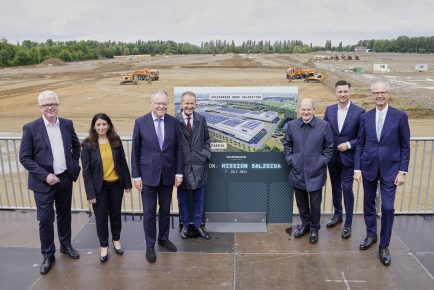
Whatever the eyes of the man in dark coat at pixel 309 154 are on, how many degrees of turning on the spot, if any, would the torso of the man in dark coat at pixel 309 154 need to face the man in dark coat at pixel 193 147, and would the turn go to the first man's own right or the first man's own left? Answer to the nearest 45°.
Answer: approximately 90° to the first man's own right

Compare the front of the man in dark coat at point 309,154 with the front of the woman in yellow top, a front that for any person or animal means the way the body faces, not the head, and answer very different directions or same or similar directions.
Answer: same or similar directions

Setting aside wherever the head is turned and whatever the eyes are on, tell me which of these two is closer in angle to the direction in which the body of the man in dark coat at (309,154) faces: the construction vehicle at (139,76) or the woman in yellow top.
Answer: the woman in yellow top

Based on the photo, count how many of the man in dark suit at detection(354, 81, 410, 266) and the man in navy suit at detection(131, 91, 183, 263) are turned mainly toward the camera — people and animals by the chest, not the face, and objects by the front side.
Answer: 2

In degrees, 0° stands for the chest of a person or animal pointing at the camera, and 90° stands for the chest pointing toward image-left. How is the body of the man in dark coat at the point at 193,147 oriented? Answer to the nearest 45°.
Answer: approximately 0°

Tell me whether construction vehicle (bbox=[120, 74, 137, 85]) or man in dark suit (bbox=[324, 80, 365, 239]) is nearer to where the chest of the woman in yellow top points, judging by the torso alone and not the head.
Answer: the man in dark suit

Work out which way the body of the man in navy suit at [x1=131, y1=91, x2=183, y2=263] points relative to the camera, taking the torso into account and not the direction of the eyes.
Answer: toward the camera

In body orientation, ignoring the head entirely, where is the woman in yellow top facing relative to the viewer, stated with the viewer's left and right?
facing the viewer

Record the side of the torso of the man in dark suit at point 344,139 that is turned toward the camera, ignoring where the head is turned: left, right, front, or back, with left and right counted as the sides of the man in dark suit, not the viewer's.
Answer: front

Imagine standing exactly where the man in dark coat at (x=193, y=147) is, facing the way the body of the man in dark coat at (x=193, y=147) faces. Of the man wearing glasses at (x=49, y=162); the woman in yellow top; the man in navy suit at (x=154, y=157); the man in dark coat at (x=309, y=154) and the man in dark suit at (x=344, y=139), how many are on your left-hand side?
2

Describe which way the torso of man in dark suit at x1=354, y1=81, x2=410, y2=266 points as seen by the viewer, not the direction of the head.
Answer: toward the camera

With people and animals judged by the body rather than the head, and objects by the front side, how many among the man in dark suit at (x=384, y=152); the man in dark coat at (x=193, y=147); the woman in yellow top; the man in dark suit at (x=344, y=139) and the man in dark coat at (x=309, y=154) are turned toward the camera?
5

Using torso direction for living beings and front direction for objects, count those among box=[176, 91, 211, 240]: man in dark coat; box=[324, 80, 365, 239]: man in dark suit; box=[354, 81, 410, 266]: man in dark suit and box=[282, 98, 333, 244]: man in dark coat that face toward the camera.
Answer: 4

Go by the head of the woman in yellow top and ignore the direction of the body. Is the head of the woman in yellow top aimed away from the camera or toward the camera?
toward the camera

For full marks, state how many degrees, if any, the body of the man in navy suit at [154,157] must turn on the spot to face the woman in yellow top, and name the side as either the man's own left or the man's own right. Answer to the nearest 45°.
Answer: approximately 90° to the man's own right

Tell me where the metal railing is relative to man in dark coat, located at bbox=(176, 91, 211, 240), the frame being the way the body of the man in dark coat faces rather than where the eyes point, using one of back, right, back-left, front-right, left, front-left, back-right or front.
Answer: back
